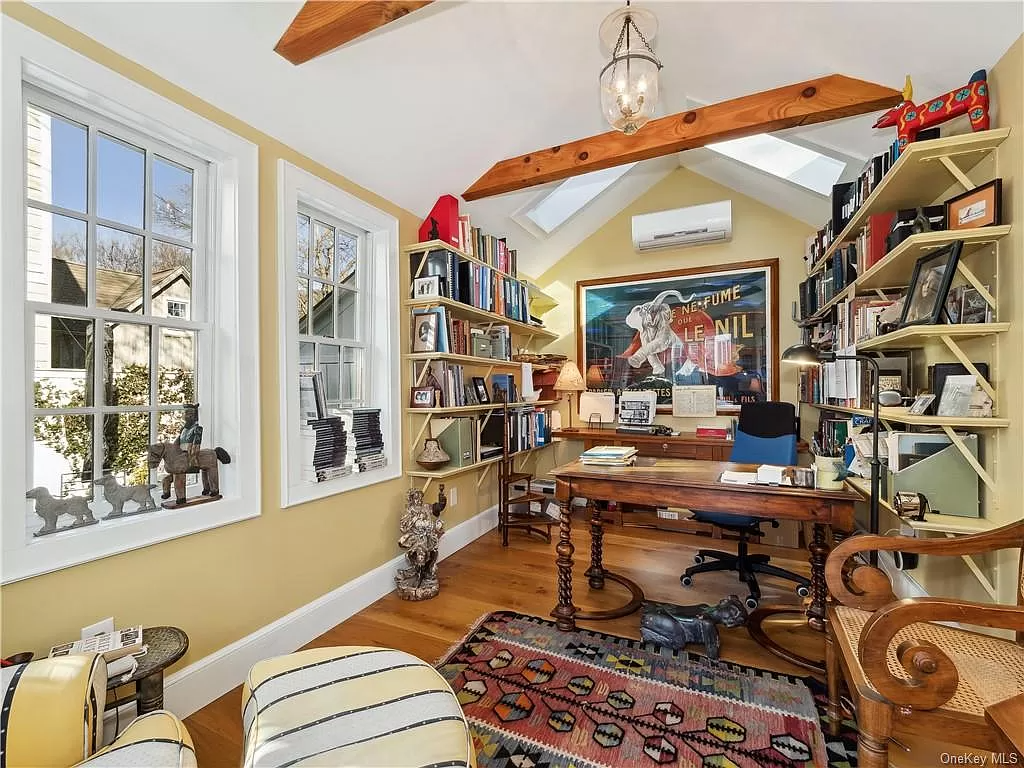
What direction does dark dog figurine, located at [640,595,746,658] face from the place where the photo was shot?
facing to the right of the viewer

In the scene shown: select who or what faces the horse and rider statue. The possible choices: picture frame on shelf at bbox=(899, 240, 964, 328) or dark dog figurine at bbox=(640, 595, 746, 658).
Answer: the picture frame on shelf

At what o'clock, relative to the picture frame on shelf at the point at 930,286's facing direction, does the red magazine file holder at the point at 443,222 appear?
The red magazine file holder is roughly at 1 o'clock from the picture frame on shelf.

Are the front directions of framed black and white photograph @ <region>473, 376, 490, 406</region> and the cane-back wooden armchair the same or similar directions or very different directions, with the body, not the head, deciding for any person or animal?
very different directions

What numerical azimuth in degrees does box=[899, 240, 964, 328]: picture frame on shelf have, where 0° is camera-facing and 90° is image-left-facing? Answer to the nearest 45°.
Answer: approximately 45°

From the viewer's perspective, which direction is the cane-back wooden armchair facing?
to the viewer's left

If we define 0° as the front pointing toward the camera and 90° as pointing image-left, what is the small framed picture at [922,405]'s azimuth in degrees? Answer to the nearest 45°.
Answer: approximately 45°

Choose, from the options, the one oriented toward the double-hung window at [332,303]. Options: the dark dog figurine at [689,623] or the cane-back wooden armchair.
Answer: the cane-back wooden armchair

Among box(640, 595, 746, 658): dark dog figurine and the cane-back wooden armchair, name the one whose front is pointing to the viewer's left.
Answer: the cane-back wooden armchair
